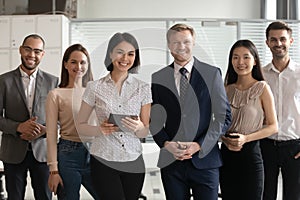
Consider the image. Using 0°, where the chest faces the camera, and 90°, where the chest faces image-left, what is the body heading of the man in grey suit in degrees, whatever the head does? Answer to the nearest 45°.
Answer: approximately 0°

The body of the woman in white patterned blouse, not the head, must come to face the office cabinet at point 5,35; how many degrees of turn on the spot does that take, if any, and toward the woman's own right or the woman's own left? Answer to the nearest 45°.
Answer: approximately 180°

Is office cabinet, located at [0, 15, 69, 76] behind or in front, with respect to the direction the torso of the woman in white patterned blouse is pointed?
behind

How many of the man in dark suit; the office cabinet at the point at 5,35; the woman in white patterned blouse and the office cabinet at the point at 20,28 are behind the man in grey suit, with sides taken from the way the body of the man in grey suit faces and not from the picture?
2

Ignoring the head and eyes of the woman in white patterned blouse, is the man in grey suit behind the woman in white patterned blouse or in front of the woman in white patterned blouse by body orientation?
behind

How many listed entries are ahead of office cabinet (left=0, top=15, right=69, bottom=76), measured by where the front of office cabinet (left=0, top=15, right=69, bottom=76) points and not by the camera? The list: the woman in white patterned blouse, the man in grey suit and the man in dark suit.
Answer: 3
